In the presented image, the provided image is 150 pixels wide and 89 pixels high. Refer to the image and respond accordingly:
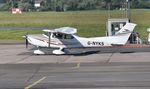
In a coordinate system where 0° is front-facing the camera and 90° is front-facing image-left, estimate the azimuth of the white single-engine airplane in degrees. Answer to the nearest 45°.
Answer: approximately 90°
